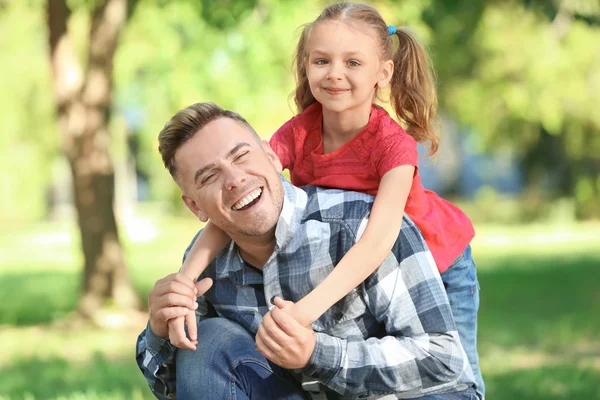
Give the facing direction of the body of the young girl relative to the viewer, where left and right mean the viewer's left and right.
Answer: facing the viewer and to the left of the viewer

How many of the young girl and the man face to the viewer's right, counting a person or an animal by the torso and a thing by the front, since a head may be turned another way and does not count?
0

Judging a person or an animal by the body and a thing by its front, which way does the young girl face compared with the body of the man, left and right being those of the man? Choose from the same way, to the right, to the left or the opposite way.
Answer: the same way

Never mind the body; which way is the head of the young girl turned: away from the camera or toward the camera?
toward the camera

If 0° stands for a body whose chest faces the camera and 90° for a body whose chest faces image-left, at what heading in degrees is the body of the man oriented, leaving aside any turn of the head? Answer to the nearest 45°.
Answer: approximately 45°
